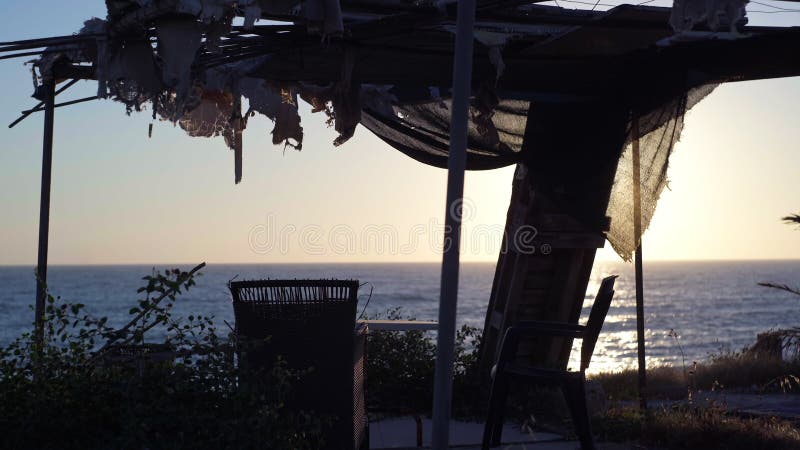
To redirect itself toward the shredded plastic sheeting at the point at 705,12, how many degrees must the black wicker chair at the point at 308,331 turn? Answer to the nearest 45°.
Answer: approximately 135° to its right

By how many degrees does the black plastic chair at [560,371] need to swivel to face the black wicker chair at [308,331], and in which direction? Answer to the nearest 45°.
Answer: approximately 45° to its left

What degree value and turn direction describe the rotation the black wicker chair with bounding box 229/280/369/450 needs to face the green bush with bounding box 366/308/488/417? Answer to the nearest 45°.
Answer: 0° — it already faces it

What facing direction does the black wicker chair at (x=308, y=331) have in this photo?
away from the camera

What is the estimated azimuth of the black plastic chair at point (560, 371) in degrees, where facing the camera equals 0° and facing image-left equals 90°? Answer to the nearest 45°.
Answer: approximately 90°

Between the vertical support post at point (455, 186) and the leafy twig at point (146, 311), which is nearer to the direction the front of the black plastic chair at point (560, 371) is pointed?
the leafy twig

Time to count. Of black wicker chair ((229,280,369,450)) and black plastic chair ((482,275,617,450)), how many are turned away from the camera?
1

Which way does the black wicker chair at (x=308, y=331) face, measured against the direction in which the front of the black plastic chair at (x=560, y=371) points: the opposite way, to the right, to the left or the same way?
to the right

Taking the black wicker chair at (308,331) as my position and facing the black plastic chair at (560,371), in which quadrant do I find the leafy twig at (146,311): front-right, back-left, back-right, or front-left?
back-left

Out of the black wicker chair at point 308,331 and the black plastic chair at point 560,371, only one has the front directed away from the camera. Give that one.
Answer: the black wicker chair at point 308,331
